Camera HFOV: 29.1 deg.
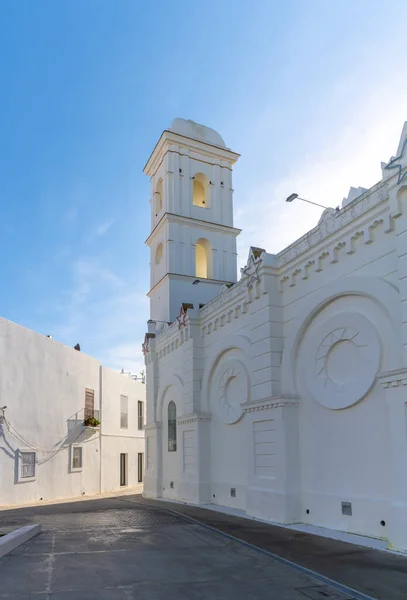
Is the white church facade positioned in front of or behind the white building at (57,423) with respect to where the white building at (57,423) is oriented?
in front

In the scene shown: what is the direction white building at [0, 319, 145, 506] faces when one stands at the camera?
facing the viewer and to the right of the viewer
